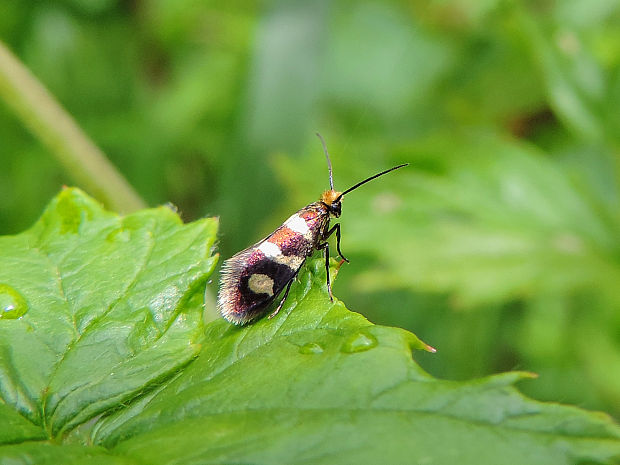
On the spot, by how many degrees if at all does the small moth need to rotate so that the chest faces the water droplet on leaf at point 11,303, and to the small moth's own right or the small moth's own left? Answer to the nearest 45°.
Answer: approximately 135° to the small moth's own right

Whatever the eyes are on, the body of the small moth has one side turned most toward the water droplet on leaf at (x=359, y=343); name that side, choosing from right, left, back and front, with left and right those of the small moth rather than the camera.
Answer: right

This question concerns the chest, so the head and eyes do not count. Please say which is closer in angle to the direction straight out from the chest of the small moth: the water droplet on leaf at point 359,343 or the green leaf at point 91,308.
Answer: the water droplet on leaf

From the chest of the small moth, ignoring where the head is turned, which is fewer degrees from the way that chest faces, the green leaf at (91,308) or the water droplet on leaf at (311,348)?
the water droplet on leaf

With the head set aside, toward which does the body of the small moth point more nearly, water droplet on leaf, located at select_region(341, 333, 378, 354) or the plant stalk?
the water droplet on leaf

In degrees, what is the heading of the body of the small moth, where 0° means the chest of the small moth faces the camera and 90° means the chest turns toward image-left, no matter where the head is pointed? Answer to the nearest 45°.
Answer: approximately 270°

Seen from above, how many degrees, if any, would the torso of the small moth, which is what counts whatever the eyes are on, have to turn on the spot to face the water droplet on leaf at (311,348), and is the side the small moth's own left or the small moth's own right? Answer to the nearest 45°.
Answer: approximately 90° to the small moth's own right
